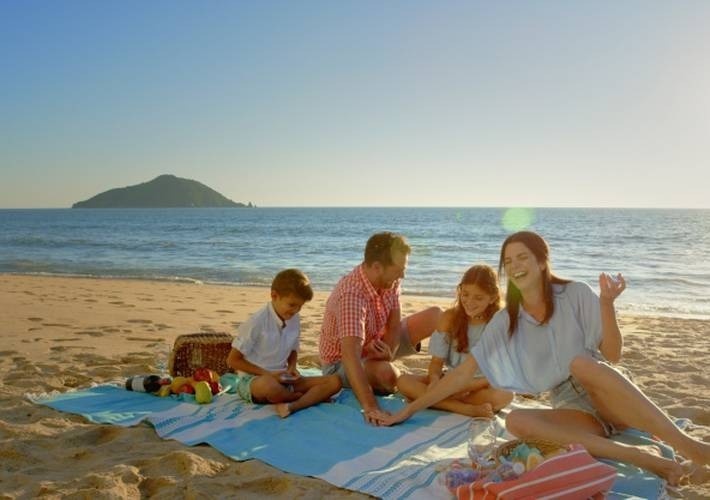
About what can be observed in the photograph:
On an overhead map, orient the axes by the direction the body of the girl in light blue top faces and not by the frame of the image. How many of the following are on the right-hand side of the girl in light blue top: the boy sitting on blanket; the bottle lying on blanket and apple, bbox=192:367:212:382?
3

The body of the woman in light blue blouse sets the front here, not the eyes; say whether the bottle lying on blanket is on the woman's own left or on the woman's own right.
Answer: on the woman's own right

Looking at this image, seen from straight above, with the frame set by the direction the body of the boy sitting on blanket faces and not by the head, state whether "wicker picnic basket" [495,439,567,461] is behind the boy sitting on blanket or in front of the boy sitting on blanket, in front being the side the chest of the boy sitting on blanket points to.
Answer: in front

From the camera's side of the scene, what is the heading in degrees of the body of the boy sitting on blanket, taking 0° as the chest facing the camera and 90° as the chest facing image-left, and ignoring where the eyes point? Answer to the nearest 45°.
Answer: approximately 315°

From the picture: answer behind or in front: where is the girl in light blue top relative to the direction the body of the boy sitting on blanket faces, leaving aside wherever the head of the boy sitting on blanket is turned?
in front

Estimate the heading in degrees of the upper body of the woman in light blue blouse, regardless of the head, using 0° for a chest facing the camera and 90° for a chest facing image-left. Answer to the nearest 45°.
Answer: approximately 0°

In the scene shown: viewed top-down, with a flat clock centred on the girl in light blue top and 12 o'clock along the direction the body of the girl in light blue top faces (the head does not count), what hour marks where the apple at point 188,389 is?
The apple is roughly at 3 o'clock from the girl in light blue top.

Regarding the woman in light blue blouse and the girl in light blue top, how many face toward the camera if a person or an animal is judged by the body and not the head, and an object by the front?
2

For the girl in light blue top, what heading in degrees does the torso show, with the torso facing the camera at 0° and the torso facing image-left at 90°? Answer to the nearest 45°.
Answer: approximately 0°

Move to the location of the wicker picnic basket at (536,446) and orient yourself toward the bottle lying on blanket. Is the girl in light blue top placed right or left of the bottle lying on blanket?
right

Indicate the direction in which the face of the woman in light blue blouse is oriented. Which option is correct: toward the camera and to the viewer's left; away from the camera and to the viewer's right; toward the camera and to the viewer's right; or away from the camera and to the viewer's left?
toward the camera and to the viewer's left
